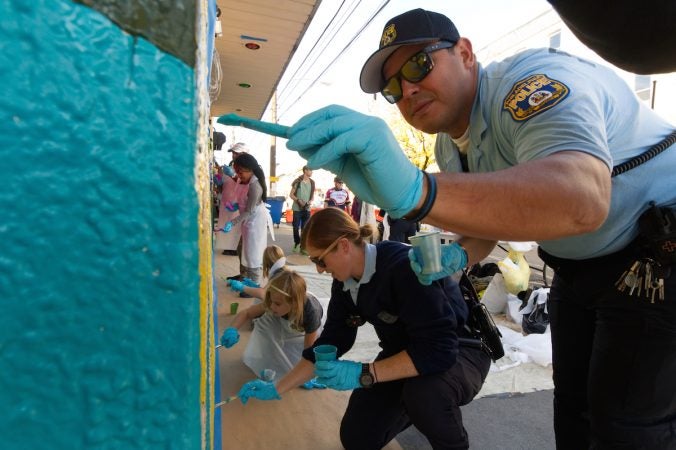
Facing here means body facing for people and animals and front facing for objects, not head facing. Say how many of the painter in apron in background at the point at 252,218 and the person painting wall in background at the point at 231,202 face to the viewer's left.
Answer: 2

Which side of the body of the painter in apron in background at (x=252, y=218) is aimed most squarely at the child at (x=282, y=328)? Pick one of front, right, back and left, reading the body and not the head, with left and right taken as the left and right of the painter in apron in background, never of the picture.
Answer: left

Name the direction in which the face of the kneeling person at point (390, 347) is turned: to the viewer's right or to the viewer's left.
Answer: to the viewer's left

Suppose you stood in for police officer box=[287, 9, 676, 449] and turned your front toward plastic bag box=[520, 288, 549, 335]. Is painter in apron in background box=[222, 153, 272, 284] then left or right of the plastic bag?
left

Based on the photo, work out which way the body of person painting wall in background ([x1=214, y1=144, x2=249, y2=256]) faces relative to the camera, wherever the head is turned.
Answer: to the viewer's left

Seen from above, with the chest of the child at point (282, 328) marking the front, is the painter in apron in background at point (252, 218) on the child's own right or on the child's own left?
on the child's own right

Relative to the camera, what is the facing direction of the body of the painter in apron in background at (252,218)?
to the viewer's left

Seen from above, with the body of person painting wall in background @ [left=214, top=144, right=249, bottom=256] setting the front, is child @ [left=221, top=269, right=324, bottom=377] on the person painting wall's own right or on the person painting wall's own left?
on the person painting wall's own left

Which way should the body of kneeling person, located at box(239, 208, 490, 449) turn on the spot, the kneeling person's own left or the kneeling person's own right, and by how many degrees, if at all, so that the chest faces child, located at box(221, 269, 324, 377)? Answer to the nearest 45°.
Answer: approximately 90° to the kneeling person's own right

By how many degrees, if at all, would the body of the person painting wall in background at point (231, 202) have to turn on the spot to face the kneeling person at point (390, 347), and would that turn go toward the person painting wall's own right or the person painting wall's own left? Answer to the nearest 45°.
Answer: approximately 90° to the person painting wall's own left

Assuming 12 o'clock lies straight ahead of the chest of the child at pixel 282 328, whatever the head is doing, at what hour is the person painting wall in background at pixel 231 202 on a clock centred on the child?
The person painting wall in background is roughly at 4 o'clock from the child.

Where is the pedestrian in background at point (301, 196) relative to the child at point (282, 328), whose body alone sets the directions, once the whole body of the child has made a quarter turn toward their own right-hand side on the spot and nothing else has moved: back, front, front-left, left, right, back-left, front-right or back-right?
front-right
